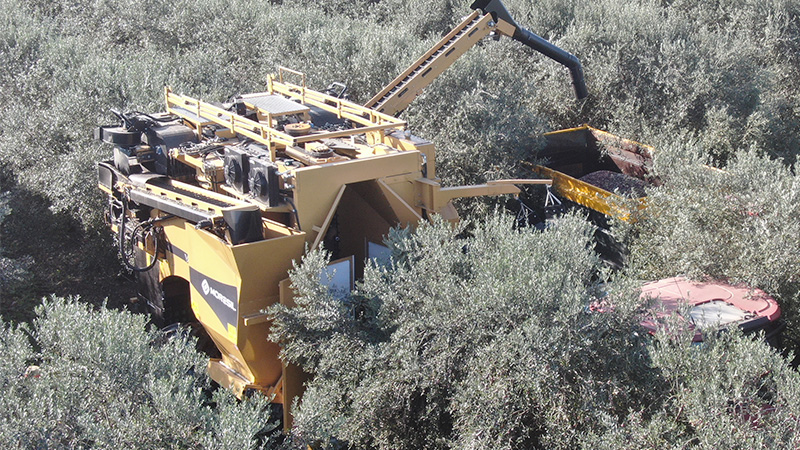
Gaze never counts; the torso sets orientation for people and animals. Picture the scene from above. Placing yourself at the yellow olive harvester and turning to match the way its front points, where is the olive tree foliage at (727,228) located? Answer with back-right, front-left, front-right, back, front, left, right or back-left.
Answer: front-left

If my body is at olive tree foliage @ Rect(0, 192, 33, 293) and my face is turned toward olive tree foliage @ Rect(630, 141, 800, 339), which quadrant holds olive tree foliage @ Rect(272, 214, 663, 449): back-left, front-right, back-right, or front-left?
front-right

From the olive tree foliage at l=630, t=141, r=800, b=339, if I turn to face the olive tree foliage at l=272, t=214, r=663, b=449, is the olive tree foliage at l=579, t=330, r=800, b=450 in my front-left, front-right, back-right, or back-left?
front-left

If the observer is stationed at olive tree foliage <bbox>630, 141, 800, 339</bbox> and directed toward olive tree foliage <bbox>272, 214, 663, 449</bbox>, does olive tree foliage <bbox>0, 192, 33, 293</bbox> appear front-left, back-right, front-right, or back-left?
front-right

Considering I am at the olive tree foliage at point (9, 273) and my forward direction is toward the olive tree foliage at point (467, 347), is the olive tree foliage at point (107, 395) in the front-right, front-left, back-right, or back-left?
front-right

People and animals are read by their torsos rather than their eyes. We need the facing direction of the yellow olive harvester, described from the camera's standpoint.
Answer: facing the viewer and to the right of the viewer

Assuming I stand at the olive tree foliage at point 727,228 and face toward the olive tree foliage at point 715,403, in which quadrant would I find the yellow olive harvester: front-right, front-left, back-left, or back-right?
front-right

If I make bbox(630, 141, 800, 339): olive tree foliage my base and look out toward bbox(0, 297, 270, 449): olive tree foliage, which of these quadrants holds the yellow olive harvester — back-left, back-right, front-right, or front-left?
front-right

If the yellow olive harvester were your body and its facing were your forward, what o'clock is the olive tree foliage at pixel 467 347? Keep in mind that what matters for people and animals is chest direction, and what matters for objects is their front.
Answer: The olive tree foliage is roughly at 12 o'clock from the yellow olive harvester.

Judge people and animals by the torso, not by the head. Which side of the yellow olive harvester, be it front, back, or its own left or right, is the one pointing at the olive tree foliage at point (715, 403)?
front

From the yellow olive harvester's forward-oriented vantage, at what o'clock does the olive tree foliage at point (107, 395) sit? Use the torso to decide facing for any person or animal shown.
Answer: The olive tree foliage is roughly at 2 o'clock from the yellow olive harvester.

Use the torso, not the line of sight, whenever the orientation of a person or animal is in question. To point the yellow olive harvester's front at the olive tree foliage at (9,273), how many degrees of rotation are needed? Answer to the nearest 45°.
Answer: approximately 180°
